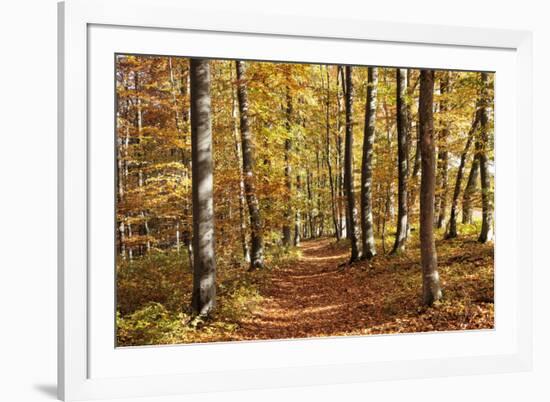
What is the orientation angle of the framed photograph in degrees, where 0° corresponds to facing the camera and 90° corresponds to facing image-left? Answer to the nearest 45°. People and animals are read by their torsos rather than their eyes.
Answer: approximately 315°
